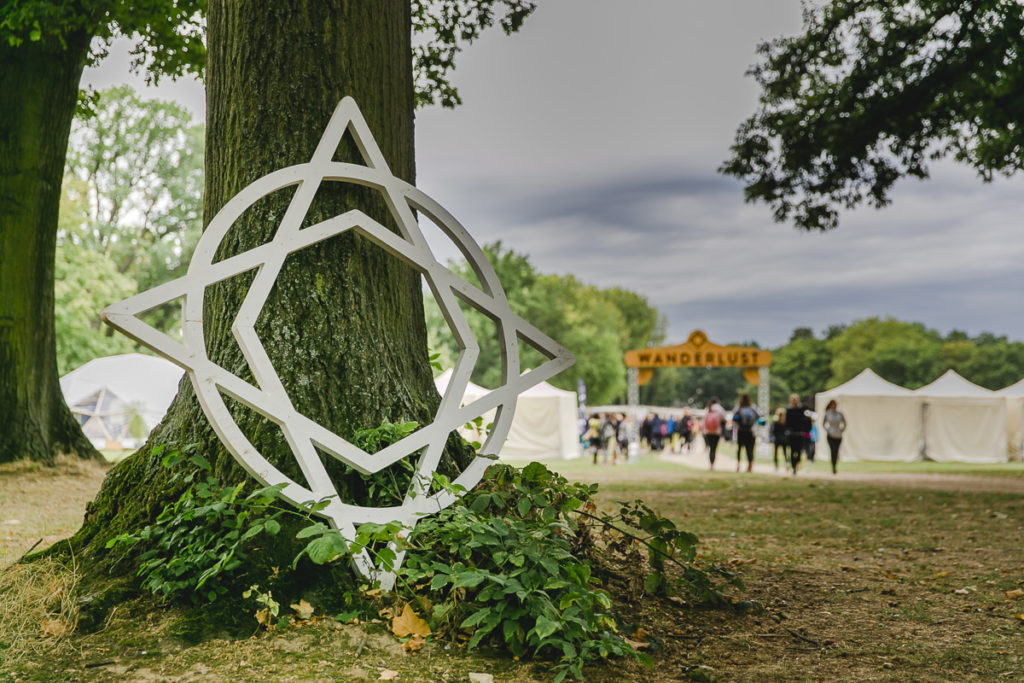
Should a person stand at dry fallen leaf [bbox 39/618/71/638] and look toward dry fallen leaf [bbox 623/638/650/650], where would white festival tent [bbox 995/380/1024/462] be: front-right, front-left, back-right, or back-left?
front-left

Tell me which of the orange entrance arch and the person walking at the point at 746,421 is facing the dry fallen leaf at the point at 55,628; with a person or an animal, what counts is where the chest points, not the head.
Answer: the orange entrance arch

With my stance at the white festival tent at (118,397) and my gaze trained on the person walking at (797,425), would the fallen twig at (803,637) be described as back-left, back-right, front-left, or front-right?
front-right

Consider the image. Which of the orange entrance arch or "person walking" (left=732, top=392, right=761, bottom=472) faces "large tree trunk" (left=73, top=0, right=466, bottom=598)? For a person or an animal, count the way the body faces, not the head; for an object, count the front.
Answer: the orange entrance arch

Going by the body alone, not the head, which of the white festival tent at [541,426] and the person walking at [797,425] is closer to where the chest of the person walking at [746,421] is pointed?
the white festival tent

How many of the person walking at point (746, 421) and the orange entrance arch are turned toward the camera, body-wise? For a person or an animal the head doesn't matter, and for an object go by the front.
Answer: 1

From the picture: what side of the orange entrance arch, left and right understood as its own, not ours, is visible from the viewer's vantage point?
front

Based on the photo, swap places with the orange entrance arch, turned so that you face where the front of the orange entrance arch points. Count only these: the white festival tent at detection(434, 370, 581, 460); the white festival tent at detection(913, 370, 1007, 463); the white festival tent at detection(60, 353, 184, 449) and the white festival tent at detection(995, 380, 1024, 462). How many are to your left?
2

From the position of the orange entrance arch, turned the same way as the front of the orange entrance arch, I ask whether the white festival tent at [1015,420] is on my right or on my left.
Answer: on my left

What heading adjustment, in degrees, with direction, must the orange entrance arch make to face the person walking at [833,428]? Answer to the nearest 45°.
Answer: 0° — it already faces them

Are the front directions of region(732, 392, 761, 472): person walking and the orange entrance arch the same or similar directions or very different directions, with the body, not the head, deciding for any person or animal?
very different directions

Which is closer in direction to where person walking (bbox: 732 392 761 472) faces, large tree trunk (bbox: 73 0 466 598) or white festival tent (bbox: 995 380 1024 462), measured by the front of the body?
the white festival tent

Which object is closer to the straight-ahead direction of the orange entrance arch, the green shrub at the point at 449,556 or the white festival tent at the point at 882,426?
the green shrub

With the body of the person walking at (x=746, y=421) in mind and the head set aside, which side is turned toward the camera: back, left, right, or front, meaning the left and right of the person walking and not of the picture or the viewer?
back

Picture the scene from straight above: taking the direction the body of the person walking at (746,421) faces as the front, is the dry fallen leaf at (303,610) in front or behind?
behind

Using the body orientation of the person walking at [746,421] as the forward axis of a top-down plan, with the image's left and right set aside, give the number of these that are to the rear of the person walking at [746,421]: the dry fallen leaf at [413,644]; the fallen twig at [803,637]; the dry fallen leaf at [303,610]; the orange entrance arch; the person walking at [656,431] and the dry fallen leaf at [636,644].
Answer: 4

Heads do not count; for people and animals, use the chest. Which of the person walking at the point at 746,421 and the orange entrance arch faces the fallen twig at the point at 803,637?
the orange entrance arch

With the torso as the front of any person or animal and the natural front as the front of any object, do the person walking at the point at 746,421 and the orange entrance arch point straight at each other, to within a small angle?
yes

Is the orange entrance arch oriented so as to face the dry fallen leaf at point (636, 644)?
yes

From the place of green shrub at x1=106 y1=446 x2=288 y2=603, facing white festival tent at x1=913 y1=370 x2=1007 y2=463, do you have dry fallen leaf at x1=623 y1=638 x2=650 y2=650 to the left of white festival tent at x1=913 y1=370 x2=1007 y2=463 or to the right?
right
